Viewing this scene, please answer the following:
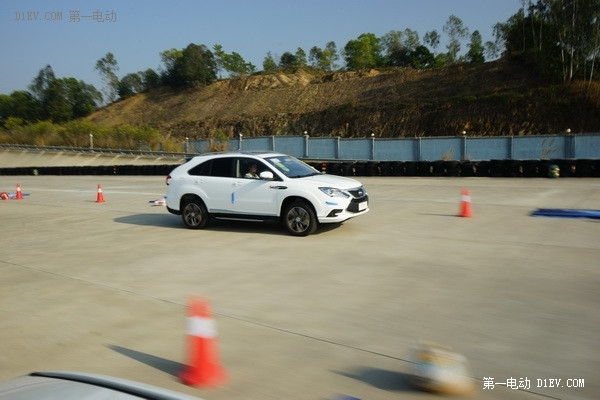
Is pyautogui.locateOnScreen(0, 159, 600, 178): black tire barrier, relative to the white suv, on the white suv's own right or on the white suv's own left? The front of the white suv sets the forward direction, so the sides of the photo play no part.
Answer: on the white suv's own left

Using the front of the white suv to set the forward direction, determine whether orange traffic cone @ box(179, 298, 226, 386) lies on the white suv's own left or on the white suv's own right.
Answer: on the white suv's own right

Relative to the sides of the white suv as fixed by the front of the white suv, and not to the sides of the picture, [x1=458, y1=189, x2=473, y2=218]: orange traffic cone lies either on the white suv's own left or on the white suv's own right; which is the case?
on the white suv's own left

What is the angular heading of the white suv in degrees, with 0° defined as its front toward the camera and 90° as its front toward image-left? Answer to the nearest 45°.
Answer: approximately 315°

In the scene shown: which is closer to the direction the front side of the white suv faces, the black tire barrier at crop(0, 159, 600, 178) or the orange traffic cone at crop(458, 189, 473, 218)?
the orange traffic cone
